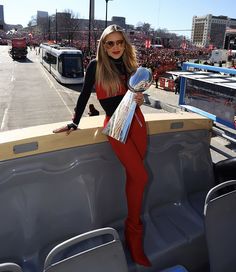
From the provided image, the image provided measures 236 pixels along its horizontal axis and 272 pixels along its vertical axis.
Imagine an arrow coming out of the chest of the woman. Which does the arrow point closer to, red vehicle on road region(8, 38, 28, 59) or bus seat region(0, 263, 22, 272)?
the bus seat

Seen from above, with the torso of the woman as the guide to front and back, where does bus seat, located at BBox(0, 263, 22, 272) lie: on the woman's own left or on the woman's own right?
on the woman's own right

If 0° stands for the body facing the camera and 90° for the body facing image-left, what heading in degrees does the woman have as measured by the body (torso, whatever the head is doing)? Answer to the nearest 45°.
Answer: approximately 315°

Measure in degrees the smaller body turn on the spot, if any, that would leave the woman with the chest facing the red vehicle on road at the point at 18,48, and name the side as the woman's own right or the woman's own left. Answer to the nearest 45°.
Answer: approximately 135° to the woman's own left

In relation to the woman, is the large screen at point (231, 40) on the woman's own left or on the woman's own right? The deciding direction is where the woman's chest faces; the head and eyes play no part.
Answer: on the woman's own left
